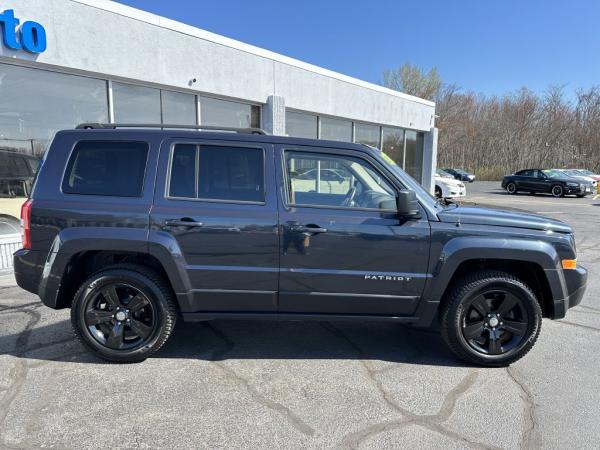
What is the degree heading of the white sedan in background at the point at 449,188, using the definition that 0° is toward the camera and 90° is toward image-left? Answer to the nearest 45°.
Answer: approximately 315°

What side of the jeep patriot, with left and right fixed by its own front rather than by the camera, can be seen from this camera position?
right

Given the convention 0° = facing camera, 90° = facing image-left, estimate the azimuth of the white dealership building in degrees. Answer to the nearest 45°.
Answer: approximately 315°

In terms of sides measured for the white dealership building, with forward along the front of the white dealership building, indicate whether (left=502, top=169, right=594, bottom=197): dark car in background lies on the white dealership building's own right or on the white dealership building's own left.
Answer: on the white dealership building's own left

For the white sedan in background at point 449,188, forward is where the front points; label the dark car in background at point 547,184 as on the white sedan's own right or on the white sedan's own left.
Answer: on the white sedan's own left

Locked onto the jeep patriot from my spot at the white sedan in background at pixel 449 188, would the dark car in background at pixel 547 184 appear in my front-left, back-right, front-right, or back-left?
back-left

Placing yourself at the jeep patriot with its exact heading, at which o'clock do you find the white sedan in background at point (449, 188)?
The white sedan in background is roughly at 10 o'clock from the jeep patriot.
